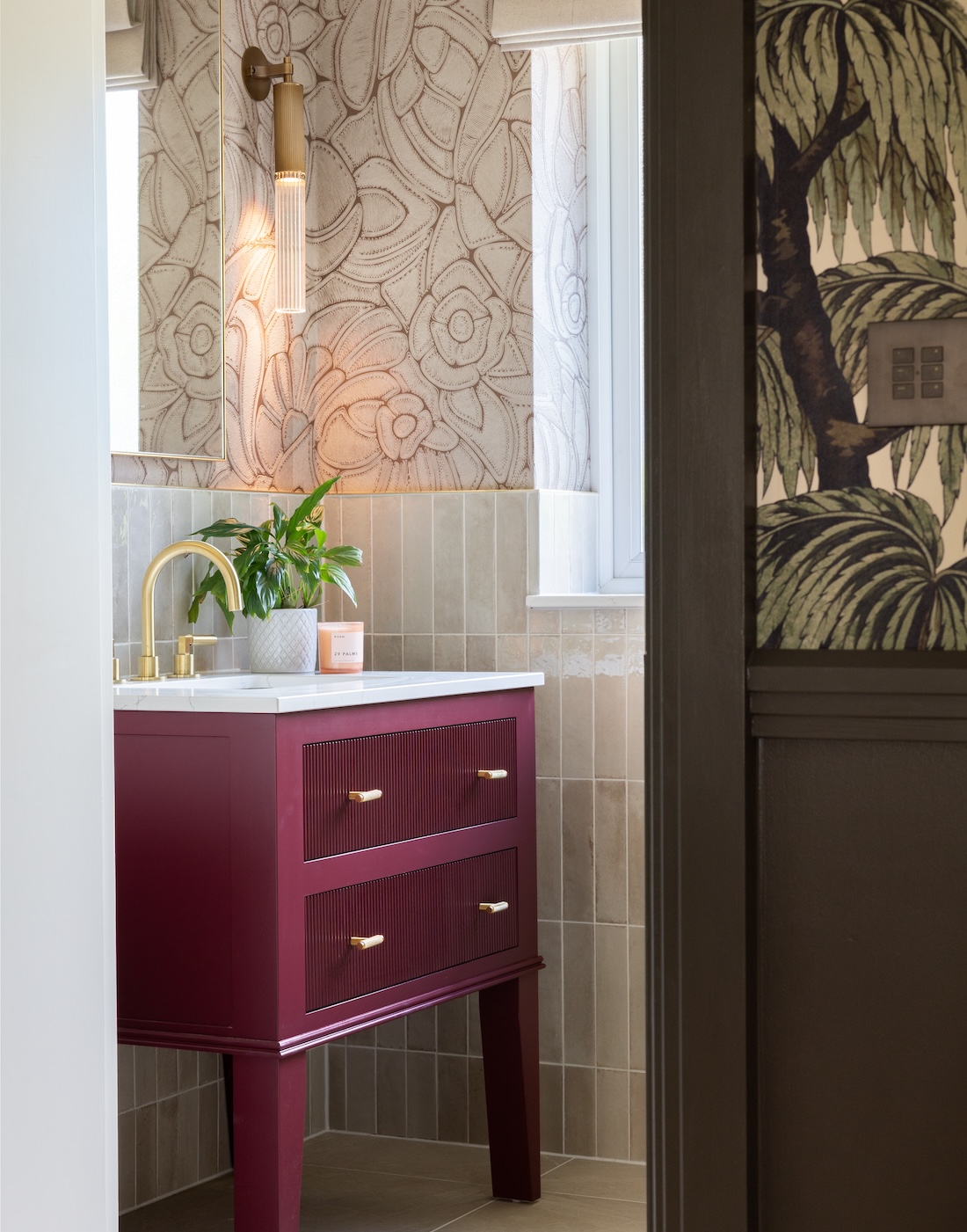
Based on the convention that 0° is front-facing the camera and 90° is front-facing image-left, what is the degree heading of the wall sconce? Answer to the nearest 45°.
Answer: approximately 315°

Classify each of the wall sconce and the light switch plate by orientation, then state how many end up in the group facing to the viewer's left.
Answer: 0

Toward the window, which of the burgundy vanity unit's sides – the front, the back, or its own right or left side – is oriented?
left

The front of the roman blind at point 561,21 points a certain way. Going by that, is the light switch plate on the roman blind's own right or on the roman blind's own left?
on the roman blind's own left

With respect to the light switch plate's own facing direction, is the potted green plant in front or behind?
behind

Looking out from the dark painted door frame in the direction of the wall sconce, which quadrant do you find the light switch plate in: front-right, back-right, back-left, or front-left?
back-right

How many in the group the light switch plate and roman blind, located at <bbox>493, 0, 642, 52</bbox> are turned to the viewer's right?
0
